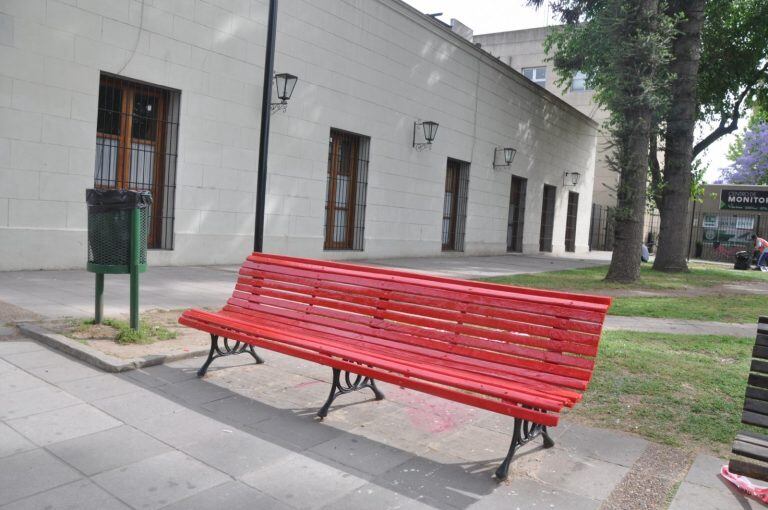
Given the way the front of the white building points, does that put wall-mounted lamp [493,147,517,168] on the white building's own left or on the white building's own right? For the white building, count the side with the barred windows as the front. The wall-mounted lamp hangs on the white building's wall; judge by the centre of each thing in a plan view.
on the white building's own left

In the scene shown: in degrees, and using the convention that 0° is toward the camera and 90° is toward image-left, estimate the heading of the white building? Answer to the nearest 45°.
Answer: approximately 315°

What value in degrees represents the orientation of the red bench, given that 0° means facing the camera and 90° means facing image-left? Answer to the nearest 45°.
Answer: approximately 45°

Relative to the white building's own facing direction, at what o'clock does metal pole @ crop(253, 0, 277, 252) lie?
The metal pole is roughly at 1 o'clock from the white building.

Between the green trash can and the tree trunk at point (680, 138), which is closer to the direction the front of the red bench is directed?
the green trash can

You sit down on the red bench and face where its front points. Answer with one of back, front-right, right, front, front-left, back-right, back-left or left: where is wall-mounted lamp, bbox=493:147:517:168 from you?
back-right

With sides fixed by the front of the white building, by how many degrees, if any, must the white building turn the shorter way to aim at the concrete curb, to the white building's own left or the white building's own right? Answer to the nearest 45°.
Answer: approximately 45° to the white building's own right

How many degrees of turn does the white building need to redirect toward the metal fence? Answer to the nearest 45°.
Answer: approximately 90° to its left
